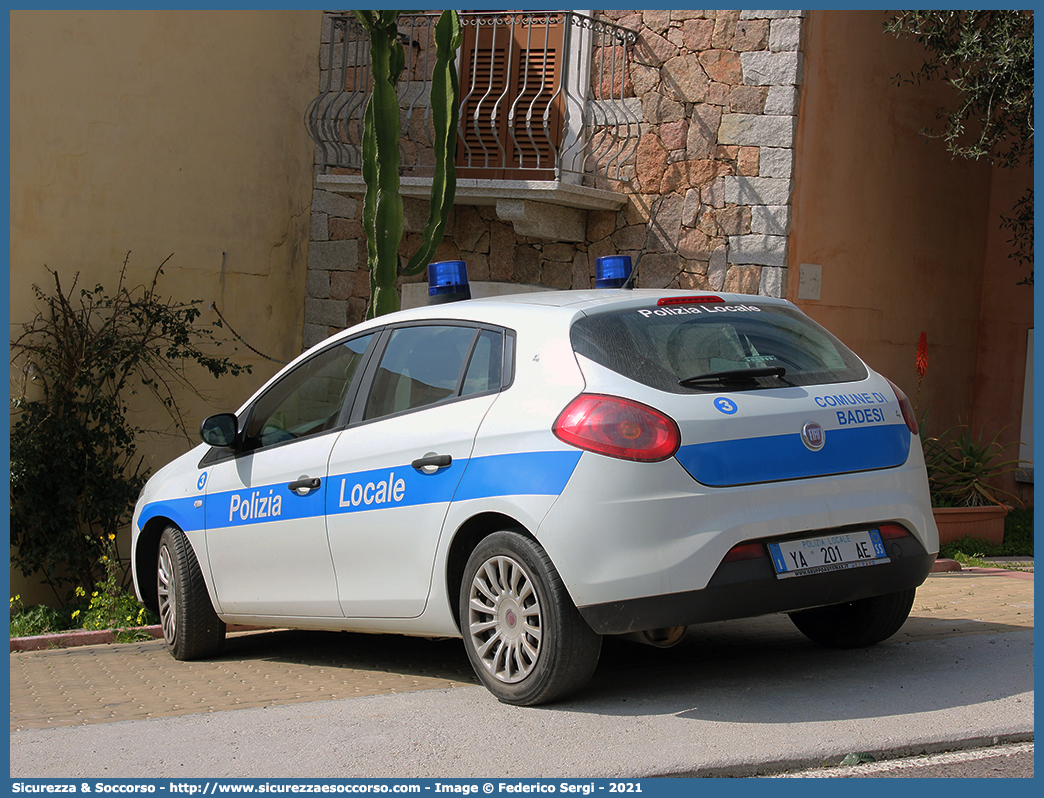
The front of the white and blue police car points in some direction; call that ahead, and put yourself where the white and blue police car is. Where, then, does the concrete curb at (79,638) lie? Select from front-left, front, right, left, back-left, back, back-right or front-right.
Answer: front

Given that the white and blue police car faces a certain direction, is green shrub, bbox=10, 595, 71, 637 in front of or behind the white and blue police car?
in front

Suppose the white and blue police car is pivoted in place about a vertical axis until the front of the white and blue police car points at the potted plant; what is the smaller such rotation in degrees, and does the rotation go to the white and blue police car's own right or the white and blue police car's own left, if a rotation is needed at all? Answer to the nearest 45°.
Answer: approximately 90° to the white and blue police car's own right

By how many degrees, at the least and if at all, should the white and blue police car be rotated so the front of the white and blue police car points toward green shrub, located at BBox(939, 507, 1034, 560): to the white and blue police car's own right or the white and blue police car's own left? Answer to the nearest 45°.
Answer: approximately 90° to the white and blue police car's own right

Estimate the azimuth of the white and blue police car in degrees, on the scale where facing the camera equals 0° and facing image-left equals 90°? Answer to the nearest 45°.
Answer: approximately 135°

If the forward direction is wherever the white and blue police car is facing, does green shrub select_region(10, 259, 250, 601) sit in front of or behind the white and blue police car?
in front

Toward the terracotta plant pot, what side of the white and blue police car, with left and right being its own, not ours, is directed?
right

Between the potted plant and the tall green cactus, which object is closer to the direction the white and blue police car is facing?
the tall green cactus

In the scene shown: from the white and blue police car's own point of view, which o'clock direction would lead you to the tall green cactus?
The tall green cactus is roughly at 1 o'clock from the white and blue police car.
